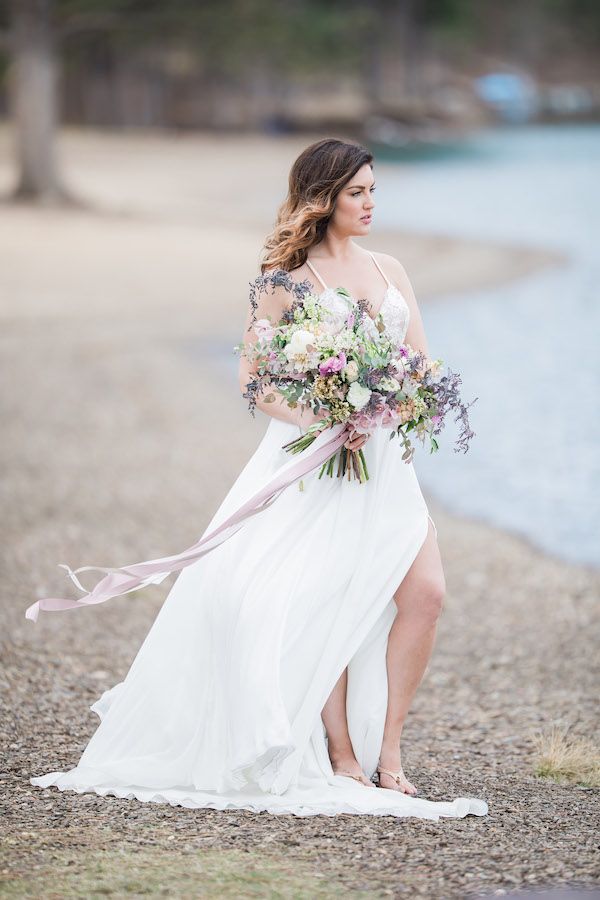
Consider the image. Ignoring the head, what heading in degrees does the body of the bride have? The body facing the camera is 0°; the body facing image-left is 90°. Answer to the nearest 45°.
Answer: approximately 315°

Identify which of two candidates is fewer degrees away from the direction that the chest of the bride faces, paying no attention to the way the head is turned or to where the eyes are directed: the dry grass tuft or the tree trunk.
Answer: the dry grass tuft

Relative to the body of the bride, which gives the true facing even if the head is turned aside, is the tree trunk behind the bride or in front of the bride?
behind

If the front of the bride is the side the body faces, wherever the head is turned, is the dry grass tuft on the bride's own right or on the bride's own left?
on the bride's own left
